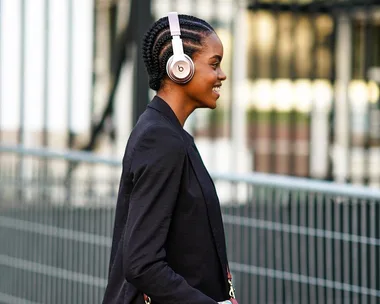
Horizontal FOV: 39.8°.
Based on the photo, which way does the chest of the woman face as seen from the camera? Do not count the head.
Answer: to the viewer's right
